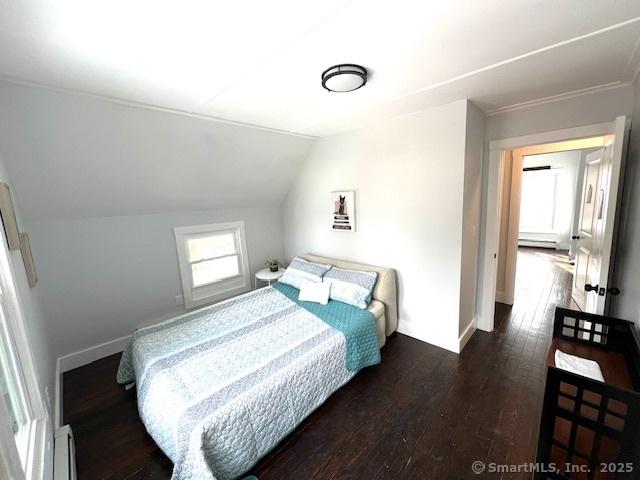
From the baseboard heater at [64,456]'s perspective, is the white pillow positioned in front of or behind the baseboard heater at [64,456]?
in front

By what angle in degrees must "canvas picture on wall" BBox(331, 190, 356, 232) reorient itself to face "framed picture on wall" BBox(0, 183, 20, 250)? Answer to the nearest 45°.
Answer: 0° — it already faces it

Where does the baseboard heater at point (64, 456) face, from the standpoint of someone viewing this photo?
facing to the right of the viewer

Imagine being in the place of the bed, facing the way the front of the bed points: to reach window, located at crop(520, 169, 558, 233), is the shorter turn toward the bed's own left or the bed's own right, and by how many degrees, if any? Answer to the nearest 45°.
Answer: approximately 135° to the bed's own left

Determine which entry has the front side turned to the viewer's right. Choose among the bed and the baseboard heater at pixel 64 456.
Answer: the baseboard heater

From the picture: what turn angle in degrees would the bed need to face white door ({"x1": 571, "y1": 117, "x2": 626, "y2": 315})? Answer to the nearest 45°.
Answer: approximately 135° to its left

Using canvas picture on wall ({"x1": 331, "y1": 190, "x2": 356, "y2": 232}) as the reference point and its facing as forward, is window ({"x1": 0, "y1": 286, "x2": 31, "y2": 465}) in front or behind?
in front

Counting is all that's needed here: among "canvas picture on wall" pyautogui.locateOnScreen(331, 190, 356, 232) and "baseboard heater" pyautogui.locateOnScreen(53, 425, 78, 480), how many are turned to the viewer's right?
1

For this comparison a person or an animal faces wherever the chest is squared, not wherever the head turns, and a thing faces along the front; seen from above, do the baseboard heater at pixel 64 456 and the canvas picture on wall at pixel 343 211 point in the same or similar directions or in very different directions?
very different directions

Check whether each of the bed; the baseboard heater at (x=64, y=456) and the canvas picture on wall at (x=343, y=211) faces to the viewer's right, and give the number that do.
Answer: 1

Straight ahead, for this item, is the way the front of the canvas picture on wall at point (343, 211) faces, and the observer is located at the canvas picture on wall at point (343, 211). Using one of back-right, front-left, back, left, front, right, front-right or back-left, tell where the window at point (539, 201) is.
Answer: back

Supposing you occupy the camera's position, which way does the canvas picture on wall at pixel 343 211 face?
facing the viewer and to the left of the viewer

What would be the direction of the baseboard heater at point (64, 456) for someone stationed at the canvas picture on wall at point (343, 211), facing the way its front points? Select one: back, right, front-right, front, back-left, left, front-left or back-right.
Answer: front

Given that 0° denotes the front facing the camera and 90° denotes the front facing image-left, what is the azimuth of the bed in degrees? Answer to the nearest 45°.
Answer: approximately 45°
